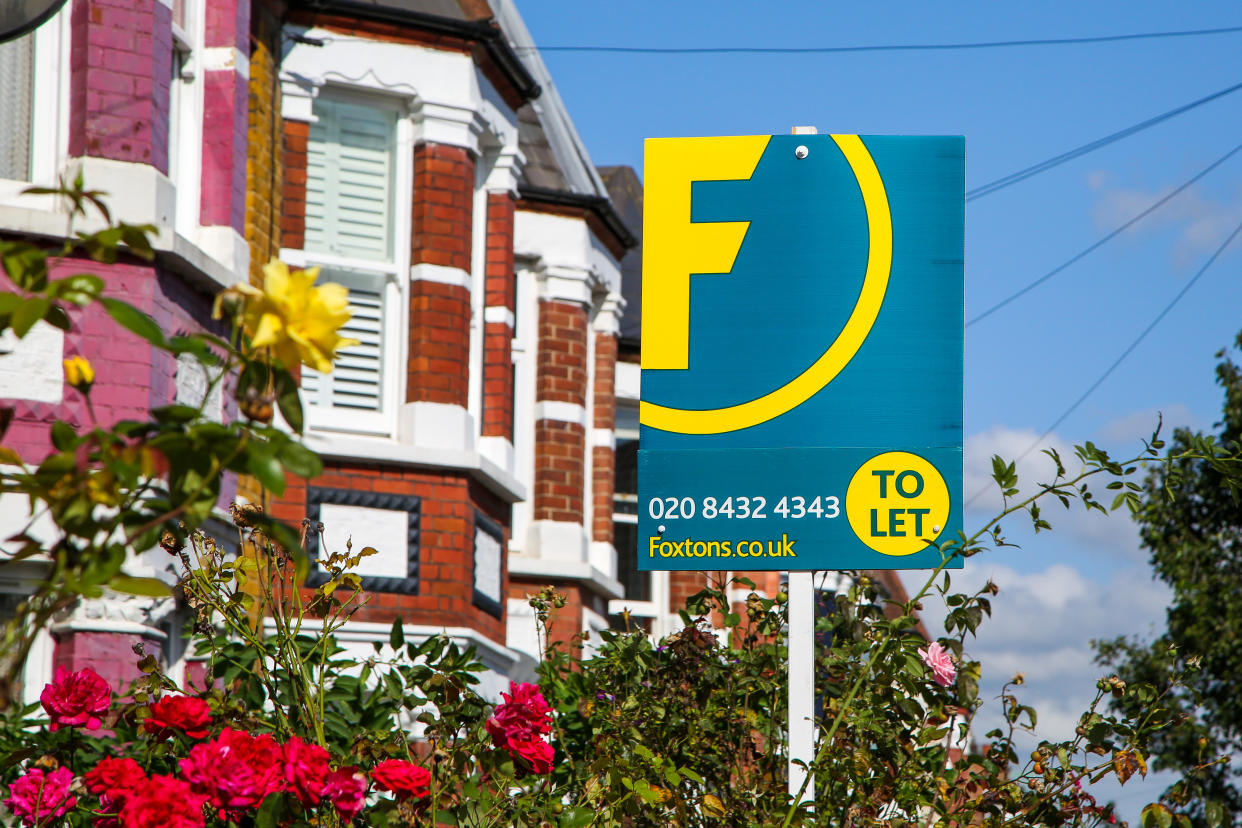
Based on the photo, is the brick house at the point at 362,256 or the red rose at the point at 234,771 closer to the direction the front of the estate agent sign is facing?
the red rose

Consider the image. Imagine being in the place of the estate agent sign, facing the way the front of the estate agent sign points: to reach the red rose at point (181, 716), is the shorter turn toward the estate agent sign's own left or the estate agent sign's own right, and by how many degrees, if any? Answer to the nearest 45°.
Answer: approximately 45° to the estate agent sign's own right

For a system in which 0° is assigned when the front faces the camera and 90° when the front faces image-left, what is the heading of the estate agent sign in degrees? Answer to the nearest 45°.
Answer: approximately 0°

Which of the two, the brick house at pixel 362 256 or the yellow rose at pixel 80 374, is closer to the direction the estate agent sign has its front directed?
the yellow rose
